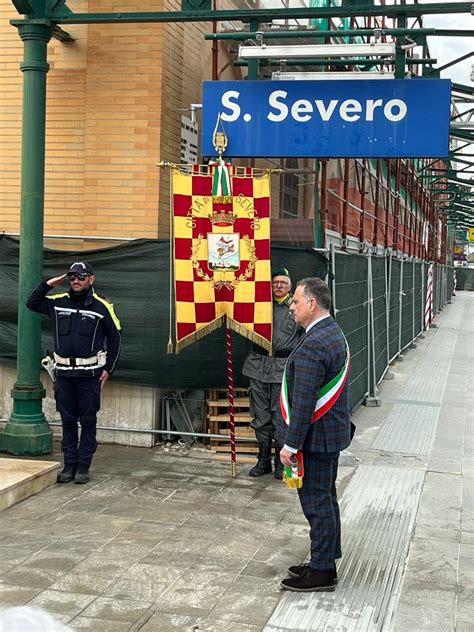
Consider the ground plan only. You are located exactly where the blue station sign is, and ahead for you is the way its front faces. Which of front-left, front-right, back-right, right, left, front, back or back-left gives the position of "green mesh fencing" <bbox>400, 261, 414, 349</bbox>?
back

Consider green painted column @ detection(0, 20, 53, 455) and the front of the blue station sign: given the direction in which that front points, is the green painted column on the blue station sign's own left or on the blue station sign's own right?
on the blue station sign's own right

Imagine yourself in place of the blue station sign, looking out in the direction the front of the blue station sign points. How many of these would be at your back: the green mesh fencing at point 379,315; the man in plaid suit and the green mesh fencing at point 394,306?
2

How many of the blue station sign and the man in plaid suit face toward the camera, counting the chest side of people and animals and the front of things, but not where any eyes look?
1

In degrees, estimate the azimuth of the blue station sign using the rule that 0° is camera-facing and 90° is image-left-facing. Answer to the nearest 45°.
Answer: approximately 0°

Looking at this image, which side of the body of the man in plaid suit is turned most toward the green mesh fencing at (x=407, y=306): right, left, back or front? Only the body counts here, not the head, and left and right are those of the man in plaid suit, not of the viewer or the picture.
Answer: right
